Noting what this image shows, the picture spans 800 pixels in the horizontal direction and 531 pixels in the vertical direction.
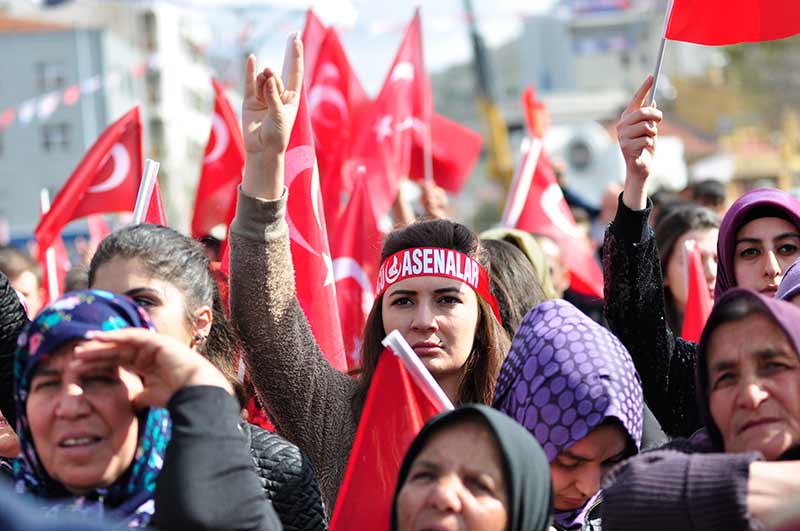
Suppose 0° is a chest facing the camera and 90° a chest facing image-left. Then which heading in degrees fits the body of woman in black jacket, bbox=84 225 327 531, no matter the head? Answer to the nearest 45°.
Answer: approximately 45°

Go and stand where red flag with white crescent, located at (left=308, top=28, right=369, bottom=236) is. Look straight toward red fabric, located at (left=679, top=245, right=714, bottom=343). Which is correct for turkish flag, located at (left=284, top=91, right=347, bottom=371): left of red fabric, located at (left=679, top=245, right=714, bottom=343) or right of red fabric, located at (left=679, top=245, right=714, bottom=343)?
right

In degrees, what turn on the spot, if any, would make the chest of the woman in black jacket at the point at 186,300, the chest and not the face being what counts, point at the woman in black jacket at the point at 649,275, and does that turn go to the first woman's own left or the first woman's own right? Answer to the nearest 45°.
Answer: approximately 135° to the first woman's own left

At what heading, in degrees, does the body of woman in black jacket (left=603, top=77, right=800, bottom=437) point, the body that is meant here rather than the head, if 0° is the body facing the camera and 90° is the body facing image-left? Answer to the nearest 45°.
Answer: approximately 0°

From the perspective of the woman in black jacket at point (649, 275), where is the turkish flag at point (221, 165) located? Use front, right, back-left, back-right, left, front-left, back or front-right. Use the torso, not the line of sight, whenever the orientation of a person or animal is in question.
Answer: back-right

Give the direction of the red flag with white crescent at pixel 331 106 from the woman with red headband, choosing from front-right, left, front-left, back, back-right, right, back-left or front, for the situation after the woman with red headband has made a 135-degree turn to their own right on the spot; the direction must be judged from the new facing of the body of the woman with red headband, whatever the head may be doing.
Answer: front-right

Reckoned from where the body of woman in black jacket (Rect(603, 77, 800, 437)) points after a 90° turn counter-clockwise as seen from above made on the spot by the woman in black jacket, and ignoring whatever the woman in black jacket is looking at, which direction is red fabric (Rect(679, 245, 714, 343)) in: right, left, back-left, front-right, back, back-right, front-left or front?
left

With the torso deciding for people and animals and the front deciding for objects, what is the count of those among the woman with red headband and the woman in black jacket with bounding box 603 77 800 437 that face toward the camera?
2
